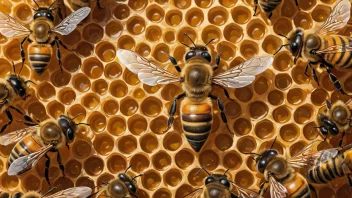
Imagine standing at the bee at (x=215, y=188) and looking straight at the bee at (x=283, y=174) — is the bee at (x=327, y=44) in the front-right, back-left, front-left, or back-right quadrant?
front-left

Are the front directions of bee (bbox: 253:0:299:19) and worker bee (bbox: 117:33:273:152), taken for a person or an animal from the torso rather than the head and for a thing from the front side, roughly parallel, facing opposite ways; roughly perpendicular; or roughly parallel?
roughly parallel

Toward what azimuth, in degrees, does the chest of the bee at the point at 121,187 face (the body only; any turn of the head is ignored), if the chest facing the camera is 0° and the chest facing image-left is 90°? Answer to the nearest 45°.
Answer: approximately 225°

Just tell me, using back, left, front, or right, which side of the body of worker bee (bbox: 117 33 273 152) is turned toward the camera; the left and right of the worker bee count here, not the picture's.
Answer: back

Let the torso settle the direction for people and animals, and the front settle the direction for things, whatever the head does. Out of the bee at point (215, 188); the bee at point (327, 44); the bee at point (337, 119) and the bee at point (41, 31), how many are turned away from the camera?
2

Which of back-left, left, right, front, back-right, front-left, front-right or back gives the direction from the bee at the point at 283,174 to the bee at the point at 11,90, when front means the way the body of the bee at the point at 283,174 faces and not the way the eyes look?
front-left

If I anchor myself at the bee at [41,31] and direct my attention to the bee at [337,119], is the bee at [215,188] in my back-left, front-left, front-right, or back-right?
front-right

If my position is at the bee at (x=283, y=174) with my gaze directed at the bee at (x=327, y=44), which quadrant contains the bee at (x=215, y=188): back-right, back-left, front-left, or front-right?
back-left

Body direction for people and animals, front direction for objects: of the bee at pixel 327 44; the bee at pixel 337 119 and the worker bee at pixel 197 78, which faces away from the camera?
the worker bee

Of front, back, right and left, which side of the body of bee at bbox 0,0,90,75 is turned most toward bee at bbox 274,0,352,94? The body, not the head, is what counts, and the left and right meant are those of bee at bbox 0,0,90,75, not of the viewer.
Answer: right

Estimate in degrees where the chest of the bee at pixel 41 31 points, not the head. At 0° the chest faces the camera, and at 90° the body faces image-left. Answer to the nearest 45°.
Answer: approximately 180°
